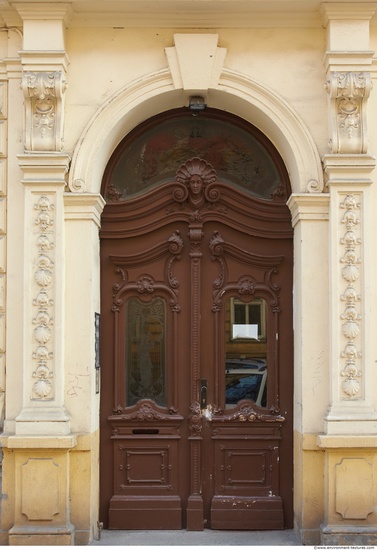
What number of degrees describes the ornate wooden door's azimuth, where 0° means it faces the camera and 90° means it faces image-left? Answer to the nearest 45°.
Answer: approximately 0°
